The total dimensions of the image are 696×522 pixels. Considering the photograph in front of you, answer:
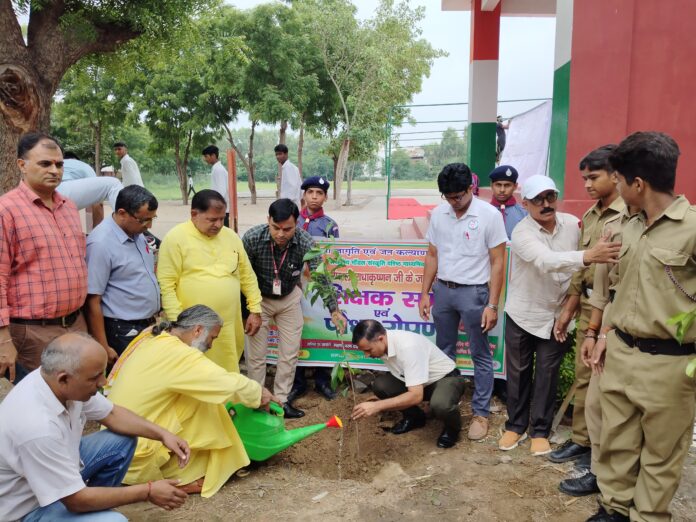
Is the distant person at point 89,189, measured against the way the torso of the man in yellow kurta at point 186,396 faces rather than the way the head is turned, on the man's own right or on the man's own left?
on the man's own left

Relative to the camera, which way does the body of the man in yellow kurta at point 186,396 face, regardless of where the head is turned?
to the viewer's right

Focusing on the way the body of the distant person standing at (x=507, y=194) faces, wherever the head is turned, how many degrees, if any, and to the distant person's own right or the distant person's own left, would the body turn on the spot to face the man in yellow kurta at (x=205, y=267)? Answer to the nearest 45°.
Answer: approximately 45° to the distant person's own right

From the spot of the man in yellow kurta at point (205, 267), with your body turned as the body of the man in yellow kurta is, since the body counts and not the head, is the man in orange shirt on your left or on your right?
on your right

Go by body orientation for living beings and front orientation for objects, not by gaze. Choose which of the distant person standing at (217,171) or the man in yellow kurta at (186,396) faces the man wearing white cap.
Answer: the man in yellow kurta
